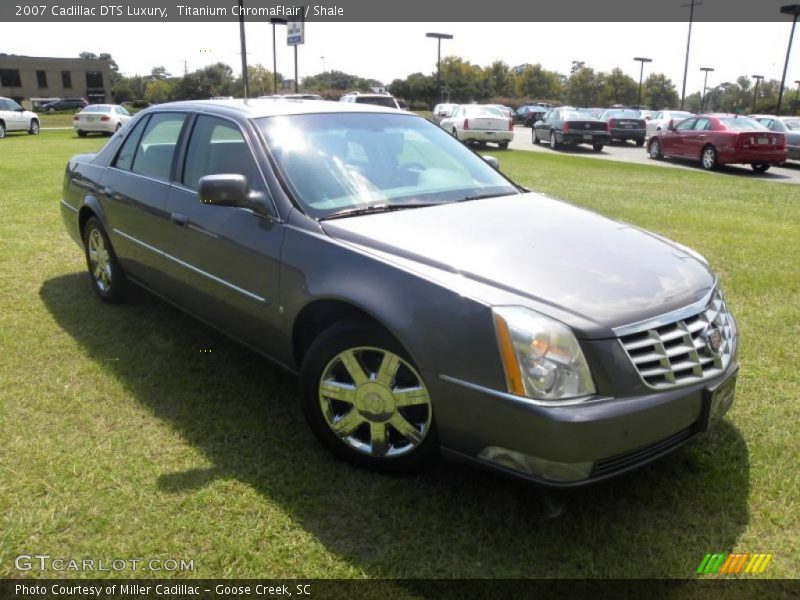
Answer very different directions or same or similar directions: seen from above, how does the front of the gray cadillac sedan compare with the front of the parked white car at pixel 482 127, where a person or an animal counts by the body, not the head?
very different directions

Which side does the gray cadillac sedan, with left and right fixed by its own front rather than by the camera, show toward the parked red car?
left

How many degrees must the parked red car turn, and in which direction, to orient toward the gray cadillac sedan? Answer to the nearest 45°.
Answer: approximately 135° to its left

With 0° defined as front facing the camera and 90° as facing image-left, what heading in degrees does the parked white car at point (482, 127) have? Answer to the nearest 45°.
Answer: approximately 135°

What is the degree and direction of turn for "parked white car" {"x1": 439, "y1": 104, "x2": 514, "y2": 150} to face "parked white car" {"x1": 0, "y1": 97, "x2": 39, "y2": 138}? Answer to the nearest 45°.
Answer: approximately 45° to its left

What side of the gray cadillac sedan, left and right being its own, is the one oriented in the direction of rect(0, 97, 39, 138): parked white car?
back

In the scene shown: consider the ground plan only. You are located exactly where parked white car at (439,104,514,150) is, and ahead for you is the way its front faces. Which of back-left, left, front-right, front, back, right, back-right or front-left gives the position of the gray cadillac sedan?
back-left

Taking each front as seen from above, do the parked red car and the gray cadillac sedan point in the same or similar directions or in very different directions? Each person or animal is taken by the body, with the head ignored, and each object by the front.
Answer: very different directions

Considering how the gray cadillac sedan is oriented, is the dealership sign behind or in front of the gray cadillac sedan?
behind

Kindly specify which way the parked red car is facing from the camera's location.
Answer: facing away from the viewer and to the left of the viewer

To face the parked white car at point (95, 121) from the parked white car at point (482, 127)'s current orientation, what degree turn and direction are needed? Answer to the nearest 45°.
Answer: approximately 45° to its left

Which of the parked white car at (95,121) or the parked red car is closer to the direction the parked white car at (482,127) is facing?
the parked white car

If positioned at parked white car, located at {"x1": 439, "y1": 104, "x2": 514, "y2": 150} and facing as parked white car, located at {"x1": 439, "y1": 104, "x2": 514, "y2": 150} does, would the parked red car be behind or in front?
behind
